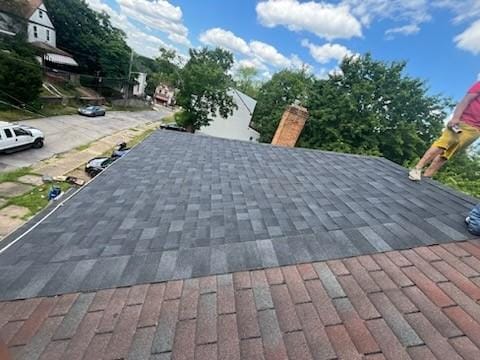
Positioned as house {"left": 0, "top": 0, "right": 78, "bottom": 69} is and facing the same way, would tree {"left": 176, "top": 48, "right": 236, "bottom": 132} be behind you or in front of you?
in front

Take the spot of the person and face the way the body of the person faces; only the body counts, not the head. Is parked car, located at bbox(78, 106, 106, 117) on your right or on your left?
on your right

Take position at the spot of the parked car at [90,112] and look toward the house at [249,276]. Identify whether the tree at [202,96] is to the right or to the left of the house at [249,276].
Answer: left

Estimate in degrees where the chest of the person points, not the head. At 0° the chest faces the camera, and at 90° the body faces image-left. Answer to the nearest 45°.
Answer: approximately 45°

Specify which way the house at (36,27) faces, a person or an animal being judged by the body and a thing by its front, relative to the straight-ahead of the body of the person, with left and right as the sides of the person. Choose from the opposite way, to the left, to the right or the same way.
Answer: the opposite way

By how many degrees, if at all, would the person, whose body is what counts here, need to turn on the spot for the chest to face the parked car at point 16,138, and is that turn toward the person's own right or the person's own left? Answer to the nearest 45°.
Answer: approximately 45° to the person's own right

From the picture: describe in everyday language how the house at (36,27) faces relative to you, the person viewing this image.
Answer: facing the viewer and to the right of the viewer

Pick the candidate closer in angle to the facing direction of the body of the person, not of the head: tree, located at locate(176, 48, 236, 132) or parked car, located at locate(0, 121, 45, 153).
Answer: the parked car

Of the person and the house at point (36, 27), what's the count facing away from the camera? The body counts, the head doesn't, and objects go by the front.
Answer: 0

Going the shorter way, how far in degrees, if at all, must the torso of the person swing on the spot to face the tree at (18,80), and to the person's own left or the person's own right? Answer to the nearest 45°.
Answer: approximately 45° to the person's own right
